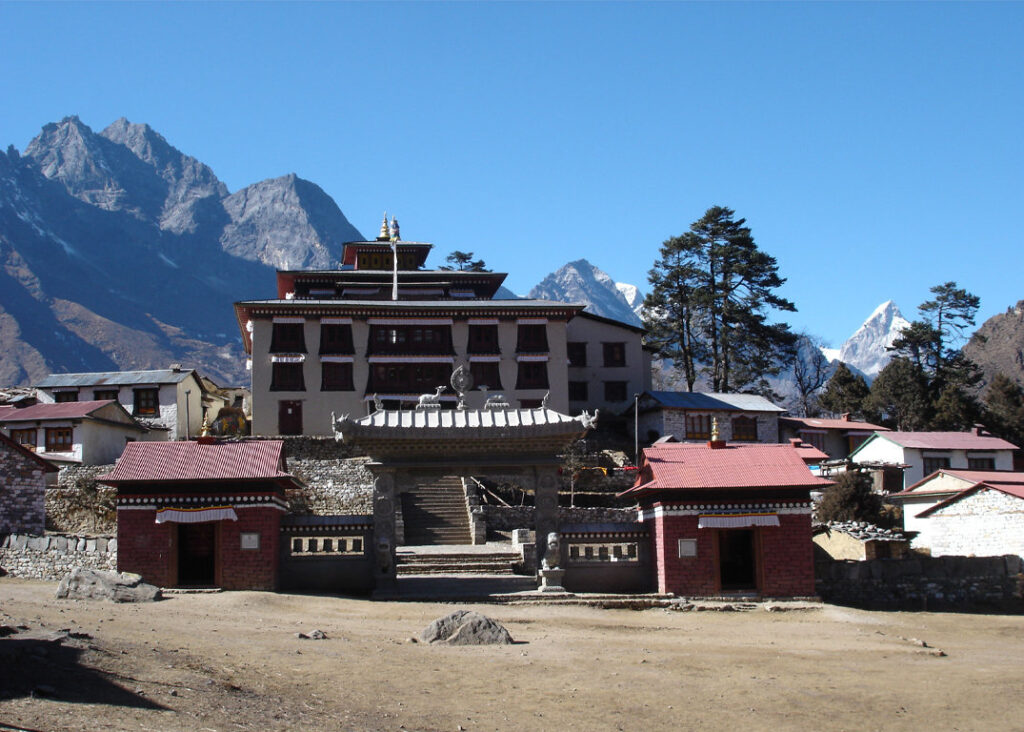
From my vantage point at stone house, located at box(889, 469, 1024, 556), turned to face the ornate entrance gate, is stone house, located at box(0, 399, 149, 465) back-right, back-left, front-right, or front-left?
front-right

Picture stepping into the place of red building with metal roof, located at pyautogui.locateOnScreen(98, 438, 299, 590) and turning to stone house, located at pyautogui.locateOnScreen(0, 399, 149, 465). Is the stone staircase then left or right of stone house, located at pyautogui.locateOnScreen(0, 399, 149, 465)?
right

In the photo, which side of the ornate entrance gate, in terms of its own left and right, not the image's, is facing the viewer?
front

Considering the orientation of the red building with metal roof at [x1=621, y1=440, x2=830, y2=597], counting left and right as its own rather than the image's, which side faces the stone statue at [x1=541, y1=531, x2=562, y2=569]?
right

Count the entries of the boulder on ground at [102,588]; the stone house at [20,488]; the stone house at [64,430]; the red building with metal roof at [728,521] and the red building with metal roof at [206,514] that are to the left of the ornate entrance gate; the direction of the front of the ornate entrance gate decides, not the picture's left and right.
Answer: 1

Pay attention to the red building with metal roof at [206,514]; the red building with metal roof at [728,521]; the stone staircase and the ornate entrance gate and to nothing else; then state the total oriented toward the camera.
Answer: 4

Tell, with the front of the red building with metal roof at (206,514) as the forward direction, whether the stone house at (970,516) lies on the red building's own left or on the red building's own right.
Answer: on the red building's own left

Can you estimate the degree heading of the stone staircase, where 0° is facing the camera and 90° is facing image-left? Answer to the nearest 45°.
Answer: approximately 0°

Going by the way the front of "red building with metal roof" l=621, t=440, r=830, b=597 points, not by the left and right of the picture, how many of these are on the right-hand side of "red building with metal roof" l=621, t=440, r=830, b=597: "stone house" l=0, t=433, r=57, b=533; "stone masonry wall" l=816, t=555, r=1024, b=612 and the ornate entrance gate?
2

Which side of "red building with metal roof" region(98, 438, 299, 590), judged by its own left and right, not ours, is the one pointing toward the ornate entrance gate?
left

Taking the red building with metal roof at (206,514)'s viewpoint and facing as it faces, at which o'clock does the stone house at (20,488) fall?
The stone house is roughly at 5 o'clock from the red building with metal roof.

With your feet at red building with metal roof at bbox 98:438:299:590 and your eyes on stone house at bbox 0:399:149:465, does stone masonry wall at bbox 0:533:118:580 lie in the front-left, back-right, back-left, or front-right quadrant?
front-left

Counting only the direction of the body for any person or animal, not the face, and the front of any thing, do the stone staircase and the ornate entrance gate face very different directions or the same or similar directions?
same or similar directions

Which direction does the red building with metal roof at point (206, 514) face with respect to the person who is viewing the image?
facing the viewer

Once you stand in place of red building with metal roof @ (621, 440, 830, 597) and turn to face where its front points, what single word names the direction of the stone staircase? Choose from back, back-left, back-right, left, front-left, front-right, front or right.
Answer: back-right
